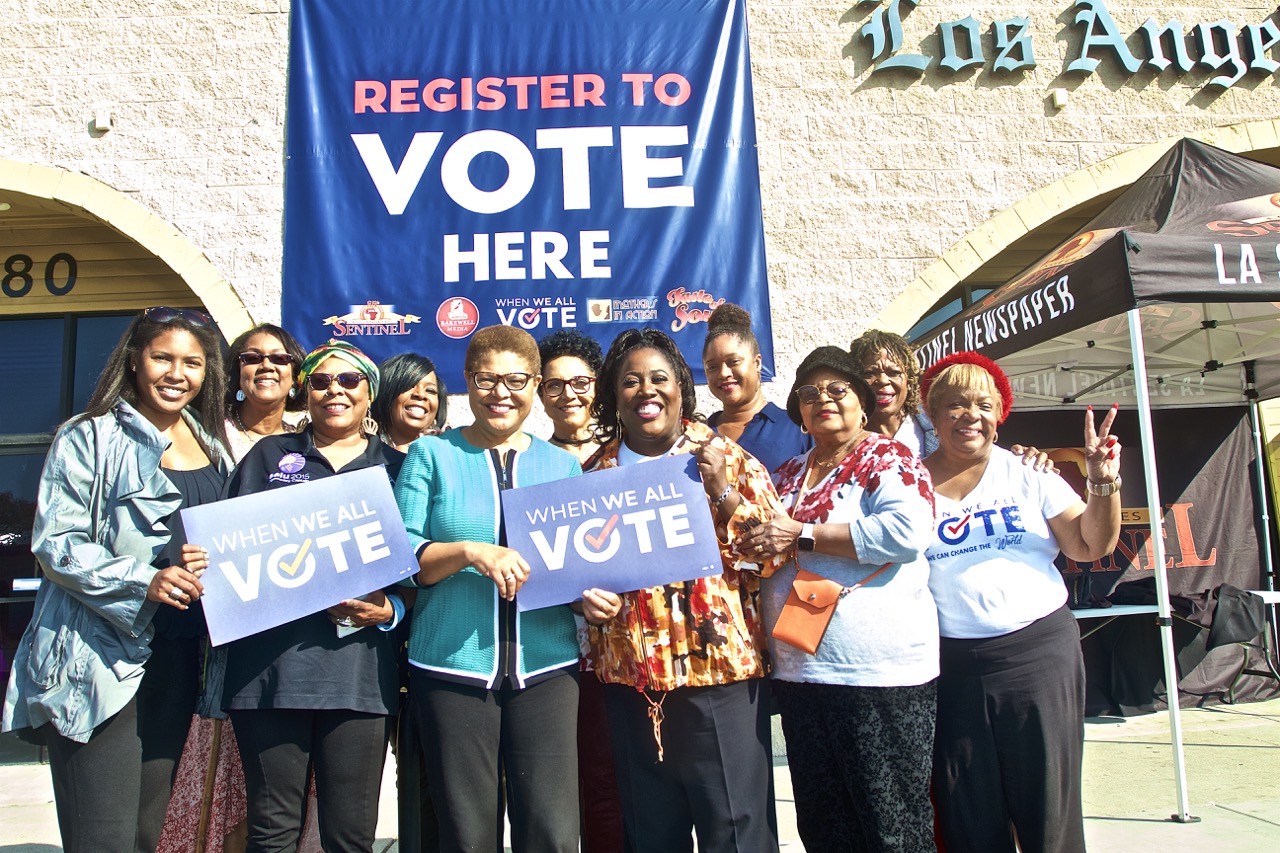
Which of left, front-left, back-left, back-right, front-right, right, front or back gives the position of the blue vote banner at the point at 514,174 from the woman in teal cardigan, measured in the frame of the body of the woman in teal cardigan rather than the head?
back

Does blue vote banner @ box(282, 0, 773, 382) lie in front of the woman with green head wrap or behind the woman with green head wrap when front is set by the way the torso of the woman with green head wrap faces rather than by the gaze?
behind

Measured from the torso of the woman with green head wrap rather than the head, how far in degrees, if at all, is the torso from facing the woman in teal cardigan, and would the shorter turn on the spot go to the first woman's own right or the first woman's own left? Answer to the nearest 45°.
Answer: approximately 45° to the first woman's own left

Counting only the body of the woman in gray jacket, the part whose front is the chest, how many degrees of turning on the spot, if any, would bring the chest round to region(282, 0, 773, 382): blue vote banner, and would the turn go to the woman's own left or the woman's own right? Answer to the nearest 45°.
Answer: approximately 90° to the woman's own left

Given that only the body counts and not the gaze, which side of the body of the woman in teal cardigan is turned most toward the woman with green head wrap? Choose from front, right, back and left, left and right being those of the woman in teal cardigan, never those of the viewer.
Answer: right

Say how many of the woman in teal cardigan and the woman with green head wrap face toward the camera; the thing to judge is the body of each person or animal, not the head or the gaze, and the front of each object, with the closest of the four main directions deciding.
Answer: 2

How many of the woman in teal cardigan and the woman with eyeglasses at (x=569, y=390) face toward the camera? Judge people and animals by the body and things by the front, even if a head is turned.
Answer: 2

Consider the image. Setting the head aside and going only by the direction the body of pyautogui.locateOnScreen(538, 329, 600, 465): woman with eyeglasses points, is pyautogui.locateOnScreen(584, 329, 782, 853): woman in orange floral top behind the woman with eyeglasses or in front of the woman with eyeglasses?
in front

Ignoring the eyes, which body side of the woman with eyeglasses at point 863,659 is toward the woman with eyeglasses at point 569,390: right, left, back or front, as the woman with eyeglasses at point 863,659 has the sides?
right

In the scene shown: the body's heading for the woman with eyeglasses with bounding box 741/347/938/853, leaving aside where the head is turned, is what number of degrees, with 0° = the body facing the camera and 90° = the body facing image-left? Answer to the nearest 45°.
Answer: approximately 45°

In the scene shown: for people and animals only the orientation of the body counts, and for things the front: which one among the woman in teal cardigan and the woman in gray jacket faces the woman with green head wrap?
the woman in gray jacket

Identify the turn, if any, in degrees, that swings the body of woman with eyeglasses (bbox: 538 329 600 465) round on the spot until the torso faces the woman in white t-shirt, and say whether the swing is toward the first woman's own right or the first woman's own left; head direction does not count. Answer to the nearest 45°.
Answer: approximately 45° to the first woman's own left

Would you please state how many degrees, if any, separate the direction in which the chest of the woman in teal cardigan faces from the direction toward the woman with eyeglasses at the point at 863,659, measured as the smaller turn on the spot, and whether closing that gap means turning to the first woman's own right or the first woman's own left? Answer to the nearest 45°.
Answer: approximately 90° to the first woman's own left

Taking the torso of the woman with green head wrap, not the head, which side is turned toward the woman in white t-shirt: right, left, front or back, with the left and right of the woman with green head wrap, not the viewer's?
left
